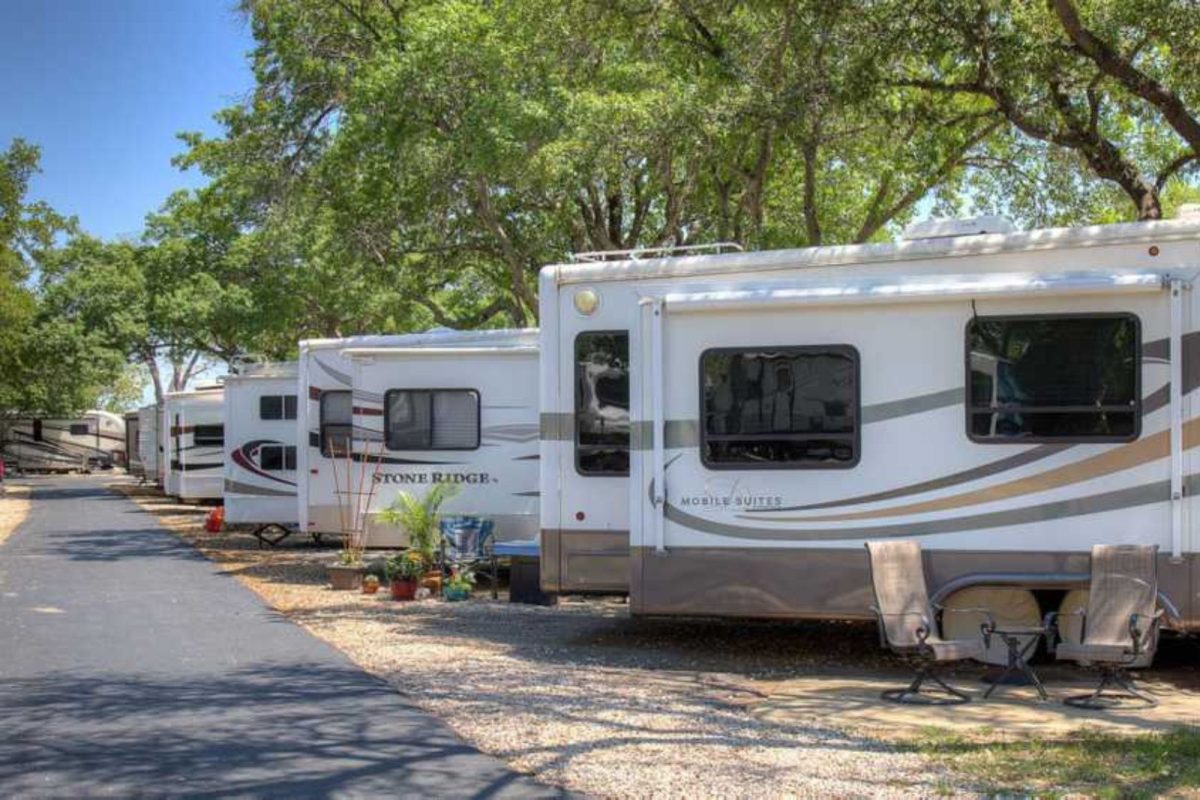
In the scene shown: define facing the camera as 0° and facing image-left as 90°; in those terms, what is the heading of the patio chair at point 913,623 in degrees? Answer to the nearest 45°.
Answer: approximately 315°

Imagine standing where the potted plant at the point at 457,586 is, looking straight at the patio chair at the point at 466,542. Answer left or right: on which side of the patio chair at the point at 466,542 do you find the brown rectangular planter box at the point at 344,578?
left

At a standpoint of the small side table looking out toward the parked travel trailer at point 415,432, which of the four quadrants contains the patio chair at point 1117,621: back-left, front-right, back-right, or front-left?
back-right
